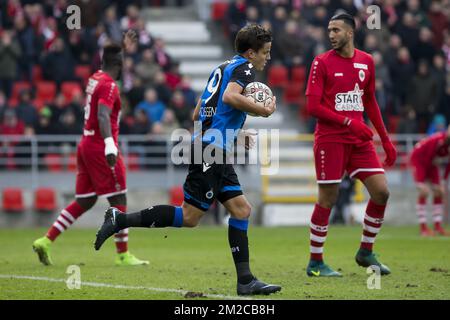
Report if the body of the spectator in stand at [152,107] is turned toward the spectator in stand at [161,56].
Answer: no

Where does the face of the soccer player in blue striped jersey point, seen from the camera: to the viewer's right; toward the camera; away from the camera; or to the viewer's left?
to the viewer's right

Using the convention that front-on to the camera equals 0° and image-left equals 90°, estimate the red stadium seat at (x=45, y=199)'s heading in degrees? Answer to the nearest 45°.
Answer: approximately 0°

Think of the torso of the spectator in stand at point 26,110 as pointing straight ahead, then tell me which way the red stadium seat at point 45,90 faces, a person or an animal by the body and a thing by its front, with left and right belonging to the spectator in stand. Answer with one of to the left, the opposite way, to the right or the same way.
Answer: the same way

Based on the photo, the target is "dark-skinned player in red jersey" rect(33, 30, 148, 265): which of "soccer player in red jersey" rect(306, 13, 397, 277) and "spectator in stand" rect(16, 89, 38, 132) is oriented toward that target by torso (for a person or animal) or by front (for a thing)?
the spectator in stand

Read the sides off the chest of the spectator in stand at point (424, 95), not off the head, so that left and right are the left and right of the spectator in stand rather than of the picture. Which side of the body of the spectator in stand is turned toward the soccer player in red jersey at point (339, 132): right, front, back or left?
front

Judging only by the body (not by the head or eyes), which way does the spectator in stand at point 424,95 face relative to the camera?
toward the camera

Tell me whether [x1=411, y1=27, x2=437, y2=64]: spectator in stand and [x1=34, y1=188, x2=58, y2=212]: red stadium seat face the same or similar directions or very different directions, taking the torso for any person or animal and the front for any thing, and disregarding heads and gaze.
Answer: same or similar directions

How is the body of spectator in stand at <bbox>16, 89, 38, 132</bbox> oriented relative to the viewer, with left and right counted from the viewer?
facing the viewer

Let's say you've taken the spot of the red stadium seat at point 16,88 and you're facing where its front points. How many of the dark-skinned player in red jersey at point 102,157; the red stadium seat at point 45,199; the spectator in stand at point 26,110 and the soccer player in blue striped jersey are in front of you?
4

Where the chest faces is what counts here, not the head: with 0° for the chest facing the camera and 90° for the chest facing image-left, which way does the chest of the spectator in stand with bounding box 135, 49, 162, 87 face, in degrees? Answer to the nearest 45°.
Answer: approximately 0°

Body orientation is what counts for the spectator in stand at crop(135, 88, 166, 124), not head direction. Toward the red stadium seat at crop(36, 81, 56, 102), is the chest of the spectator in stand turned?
no

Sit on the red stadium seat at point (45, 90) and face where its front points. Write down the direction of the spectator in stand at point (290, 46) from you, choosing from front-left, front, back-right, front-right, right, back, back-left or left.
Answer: left

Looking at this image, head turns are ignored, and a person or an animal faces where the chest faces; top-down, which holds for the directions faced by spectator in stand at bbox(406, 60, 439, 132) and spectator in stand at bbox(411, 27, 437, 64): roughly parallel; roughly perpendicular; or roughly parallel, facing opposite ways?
roughly parallel

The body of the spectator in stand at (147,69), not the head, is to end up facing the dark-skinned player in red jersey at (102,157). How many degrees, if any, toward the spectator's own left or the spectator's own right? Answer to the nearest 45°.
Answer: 0° — they already face them

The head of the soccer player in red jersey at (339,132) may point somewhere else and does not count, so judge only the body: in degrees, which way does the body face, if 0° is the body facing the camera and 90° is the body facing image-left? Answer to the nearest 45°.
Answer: approximately 315°

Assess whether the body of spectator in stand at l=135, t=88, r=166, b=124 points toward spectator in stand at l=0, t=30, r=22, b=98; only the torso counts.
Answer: no
